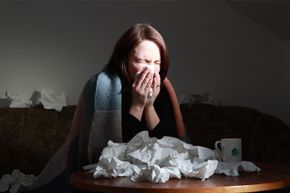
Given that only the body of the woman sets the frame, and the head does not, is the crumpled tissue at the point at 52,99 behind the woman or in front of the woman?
behind

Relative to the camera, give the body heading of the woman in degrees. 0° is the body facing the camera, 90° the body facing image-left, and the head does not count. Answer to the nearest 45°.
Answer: approximately 315°

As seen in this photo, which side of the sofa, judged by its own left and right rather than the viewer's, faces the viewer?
front
